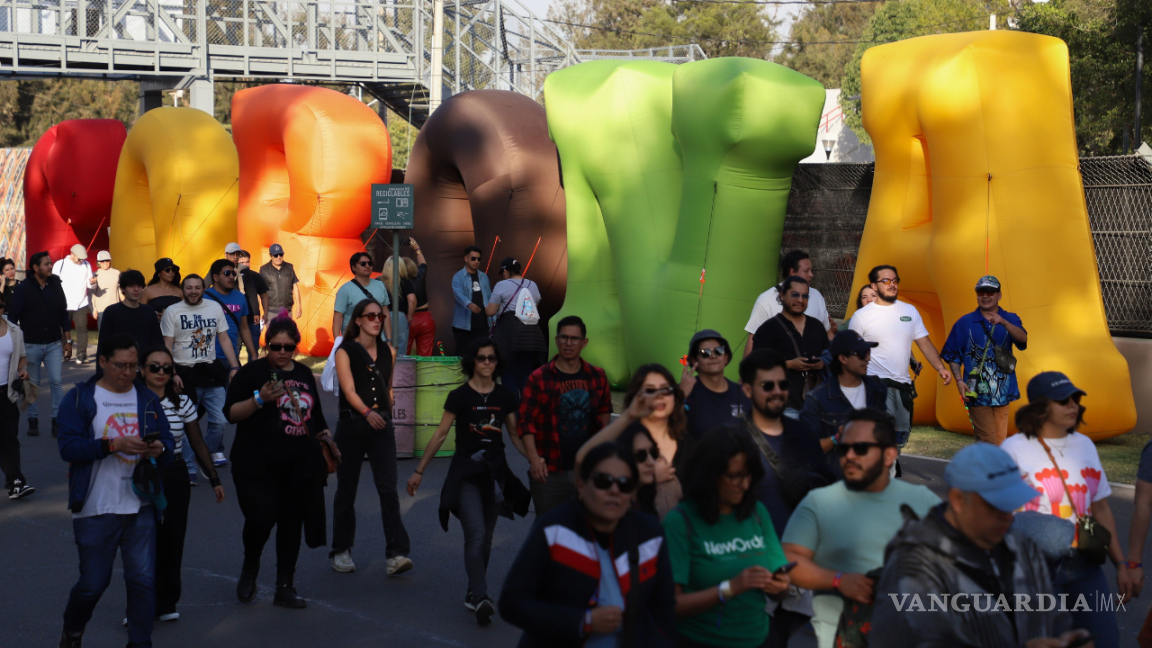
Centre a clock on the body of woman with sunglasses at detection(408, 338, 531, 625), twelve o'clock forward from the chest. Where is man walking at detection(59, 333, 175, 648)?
The man walking is roughly at 2 o'clock from the woman with sunglasses.

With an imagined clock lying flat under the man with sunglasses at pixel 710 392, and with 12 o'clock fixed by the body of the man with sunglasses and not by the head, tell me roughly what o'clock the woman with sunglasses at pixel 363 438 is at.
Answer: The woman with sunglasses is roughly at 4 o'clock from the man with sunglasses.

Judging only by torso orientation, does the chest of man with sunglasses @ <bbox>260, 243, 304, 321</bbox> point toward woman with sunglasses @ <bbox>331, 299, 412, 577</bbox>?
yes

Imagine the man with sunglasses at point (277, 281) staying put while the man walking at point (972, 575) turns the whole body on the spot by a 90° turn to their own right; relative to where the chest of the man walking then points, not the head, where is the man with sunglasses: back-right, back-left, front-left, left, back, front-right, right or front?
right

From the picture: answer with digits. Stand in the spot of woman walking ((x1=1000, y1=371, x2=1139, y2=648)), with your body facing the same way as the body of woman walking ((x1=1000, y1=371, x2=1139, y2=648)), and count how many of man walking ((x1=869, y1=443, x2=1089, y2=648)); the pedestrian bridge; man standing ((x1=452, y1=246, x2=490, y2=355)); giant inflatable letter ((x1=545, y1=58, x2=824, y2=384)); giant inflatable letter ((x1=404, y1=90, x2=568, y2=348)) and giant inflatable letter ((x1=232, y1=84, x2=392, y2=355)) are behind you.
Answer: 5

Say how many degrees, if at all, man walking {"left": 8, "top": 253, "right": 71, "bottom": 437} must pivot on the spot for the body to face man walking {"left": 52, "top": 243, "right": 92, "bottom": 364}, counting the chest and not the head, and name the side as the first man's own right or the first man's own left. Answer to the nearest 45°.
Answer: approximately 135° to the first man's own left

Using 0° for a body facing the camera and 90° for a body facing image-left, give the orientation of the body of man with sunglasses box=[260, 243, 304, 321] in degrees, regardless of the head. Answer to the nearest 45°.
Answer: approximately 0°

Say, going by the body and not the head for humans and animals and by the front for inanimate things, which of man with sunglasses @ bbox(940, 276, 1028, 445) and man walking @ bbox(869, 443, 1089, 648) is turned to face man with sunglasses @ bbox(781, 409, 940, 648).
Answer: man with sunglasses @ bbox(940, 276, 1028, 445)

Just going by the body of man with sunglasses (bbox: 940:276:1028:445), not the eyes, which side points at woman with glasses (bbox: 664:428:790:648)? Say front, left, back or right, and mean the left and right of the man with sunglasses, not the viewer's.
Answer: front
